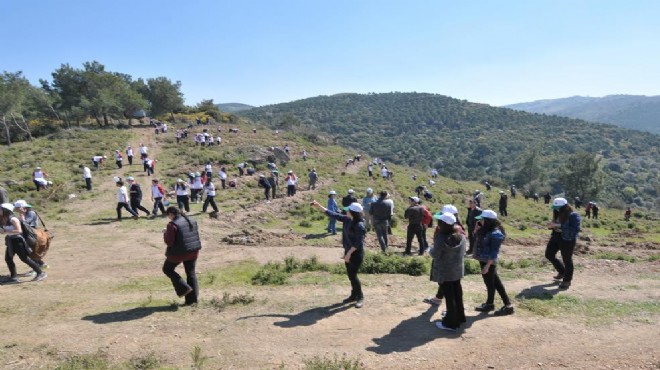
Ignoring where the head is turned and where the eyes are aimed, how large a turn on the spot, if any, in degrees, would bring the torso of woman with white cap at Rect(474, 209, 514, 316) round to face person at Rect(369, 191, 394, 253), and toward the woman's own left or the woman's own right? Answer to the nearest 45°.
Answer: approximately 45° to the woman's own right

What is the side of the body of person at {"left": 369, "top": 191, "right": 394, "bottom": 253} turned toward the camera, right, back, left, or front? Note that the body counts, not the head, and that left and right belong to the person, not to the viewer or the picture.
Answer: back

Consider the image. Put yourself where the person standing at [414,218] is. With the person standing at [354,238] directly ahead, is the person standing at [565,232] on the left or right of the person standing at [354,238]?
left

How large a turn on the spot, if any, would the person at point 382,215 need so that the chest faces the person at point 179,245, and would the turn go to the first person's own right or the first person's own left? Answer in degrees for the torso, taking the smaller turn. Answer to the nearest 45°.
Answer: approximately 135° to the first person's own left

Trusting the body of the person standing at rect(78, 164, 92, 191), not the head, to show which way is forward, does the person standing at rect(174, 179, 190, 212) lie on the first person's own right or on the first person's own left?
on the first person's own left

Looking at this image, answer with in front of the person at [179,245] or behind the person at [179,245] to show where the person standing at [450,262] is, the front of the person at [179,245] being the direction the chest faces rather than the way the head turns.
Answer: behind

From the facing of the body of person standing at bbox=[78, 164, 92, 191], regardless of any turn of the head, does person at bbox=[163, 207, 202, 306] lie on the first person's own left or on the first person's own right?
on the first person's own left

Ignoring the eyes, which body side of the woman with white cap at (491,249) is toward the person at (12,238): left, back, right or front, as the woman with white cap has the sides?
front

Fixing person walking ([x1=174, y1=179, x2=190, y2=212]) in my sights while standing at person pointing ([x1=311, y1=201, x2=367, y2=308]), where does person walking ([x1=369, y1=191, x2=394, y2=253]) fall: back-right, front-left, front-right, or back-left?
front-right

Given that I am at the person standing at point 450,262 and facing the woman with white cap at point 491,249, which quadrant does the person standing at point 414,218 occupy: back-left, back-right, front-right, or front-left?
front-left
